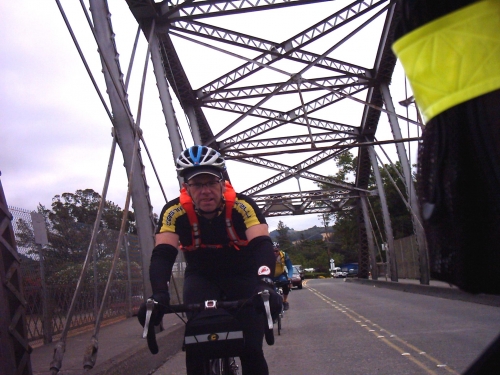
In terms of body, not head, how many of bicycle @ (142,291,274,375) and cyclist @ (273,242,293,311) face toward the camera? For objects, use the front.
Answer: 2

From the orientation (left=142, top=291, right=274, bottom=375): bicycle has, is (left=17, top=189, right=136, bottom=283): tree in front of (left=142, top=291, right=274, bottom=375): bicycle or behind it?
behind

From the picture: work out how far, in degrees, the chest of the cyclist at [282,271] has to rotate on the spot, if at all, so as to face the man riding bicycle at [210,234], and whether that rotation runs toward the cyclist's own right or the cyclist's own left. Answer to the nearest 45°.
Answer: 0° — they already face them

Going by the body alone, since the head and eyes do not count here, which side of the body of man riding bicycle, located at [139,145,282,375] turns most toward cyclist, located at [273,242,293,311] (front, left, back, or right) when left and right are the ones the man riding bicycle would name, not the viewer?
back

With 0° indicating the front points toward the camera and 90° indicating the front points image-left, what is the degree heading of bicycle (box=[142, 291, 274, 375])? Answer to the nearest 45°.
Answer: approximately 0°
